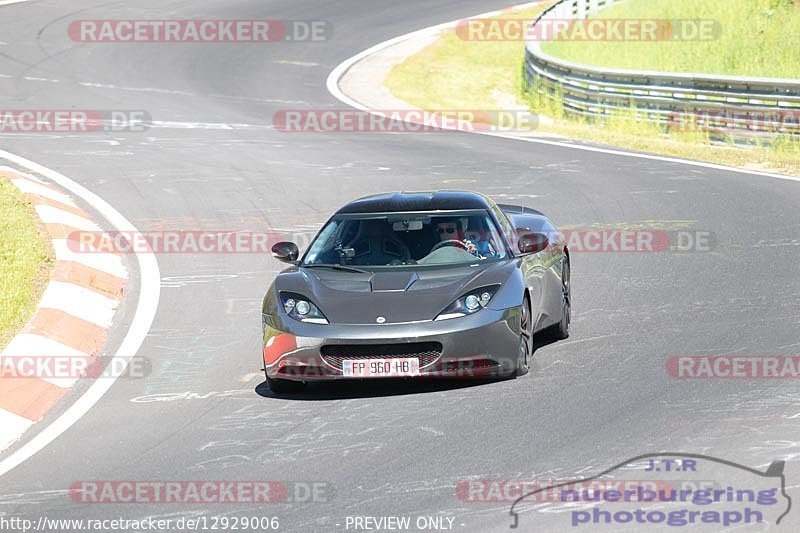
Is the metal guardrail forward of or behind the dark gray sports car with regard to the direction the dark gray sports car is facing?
behind

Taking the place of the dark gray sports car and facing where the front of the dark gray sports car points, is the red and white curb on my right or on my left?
on my right
